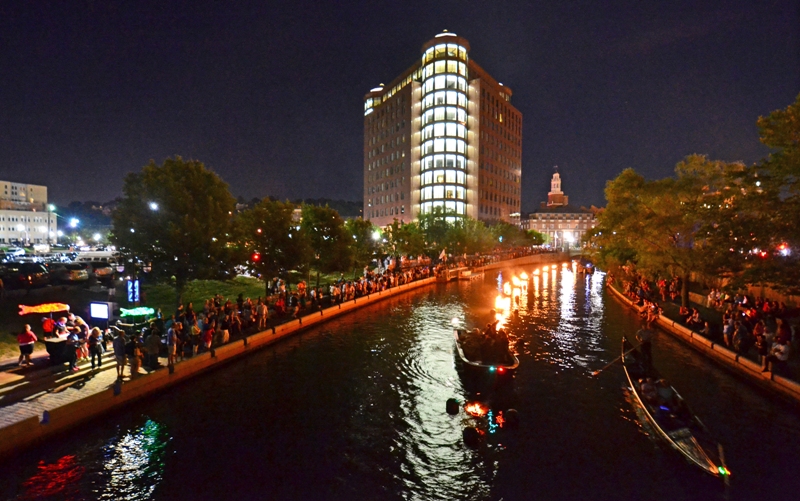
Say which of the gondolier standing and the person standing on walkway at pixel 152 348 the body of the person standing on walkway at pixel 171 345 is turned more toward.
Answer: the gondolier standing

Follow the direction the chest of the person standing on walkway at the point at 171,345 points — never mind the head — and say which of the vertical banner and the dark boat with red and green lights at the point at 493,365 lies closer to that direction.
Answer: the dark boat with red and green lights

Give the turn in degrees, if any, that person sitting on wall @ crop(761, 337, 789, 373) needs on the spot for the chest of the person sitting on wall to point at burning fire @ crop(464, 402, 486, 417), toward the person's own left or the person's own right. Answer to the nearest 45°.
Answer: approximately 45° to the person's own left

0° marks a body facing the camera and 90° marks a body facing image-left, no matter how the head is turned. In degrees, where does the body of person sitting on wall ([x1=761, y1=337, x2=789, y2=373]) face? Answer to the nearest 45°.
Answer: approximately 90°

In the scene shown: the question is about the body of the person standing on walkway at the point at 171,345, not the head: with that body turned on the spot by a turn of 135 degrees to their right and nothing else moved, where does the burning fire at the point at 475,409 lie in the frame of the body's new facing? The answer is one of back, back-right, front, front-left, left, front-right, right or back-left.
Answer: left

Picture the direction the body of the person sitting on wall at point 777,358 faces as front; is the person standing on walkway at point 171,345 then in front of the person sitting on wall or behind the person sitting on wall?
in front

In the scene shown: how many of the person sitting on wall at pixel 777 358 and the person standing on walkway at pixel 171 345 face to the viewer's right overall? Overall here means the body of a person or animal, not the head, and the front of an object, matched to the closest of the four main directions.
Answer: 1

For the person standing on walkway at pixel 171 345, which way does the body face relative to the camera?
to the viewer's right

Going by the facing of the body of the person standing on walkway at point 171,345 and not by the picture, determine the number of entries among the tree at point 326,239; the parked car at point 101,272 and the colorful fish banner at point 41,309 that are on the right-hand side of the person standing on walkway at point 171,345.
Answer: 0

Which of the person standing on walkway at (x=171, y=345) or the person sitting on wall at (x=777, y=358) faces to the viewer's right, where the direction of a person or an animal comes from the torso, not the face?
the person standing on walkway

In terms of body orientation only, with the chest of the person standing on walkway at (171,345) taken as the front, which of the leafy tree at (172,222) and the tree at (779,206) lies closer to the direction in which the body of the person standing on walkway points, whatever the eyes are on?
the tree

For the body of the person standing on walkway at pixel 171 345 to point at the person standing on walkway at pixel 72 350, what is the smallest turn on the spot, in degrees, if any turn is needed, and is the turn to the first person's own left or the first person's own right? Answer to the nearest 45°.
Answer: approximately 180°

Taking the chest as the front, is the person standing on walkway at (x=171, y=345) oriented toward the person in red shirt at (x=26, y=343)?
no

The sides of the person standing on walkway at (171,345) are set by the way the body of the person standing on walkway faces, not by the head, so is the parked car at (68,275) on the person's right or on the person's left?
on the person's left

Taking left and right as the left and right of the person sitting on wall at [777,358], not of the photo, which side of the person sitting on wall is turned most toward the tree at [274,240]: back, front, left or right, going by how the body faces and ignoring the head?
front

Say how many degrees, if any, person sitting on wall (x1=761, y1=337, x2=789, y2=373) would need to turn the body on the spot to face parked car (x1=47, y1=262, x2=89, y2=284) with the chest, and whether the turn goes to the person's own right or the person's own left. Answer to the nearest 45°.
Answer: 0° — they already face it

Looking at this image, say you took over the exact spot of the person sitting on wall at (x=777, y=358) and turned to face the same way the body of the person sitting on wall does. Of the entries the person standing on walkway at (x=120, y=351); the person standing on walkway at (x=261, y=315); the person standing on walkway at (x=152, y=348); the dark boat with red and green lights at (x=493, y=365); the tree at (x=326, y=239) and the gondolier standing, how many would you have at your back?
0

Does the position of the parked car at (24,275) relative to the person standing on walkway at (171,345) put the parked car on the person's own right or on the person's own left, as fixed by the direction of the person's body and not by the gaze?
on the person's own left
